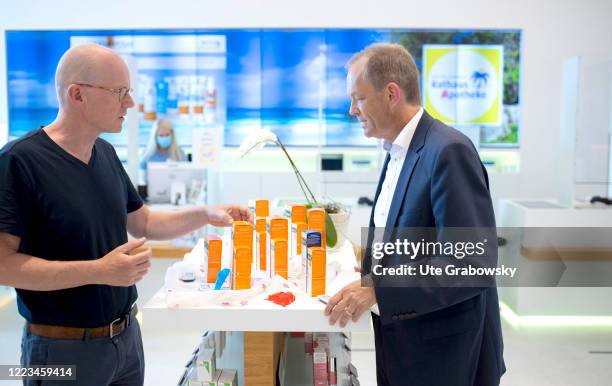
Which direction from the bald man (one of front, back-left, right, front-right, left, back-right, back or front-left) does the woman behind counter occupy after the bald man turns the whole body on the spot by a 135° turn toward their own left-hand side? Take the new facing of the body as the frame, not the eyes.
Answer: front

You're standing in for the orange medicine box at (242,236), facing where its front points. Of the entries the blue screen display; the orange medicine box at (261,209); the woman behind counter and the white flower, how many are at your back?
4

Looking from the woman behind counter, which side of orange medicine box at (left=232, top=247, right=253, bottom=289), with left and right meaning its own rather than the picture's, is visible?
back

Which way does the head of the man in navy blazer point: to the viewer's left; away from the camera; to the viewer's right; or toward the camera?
to the viewer's left

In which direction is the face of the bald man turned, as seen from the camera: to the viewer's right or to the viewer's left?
to the viewer's right

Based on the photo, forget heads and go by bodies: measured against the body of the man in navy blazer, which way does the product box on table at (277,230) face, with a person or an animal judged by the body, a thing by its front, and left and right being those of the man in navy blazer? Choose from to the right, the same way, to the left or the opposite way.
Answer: to the left

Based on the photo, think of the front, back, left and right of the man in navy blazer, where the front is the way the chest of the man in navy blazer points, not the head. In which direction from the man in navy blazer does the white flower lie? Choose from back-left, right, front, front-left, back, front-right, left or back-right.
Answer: front-right

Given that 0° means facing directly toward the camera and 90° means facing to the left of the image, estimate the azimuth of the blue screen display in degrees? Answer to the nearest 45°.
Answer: approximately 0°
